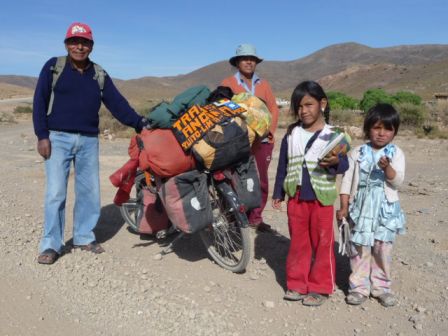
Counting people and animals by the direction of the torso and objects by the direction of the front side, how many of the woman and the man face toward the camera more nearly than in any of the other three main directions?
2

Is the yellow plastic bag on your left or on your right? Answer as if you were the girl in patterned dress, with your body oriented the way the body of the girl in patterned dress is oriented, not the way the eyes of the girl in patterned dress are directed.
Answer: on your right

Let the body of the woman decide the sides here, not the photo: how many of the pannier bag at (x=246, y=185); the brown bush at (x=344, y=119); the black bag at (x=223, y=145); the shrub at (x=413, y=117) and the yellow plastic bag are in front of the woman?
3

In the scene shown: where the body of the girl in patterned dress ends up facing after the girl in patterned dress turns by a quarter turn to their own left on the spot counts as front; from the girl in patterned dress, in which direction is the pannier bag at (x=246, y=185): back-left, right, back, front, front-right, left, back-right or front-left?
back

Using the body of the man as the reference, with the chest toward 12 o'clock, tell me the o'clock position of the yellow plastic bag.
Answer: The yellow plastic bag is roughly at 10 o'clock from the man.

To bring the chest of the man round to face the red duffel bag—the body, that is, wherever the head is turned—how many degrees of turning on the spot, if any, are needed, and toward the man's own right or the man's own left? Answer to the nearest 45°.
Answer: approximately 45° to the man's own left

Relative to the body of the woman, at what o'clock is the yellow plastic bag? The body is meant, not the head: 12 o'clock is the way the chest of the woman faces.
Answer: The yellow plastic bag is roughly at 12 o'clock from the woman.

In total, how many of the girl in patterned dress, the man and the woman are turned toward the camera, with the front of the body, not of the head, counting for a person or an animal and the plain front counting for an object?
3

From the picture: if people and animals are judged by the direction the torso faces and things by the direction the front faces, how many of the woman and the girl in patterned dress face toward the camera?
2

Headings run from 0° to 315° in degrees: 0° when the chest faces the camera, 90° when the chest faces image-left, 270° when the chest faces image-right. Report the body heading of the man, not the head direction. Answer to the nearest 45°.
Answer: approximately 0°

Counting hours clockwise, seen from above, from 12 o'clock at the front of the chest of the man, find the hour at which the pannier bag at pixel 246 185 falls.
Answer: The pannier bag is roughly at 10 o'clock from the man.

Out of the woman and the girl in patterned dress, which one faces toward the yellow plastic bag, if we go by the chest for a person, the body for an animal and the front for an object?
the woman

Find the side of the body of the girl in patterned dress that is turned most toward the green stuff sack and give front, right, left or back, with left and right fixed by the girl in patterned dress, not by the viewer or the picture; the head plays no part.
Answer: right
